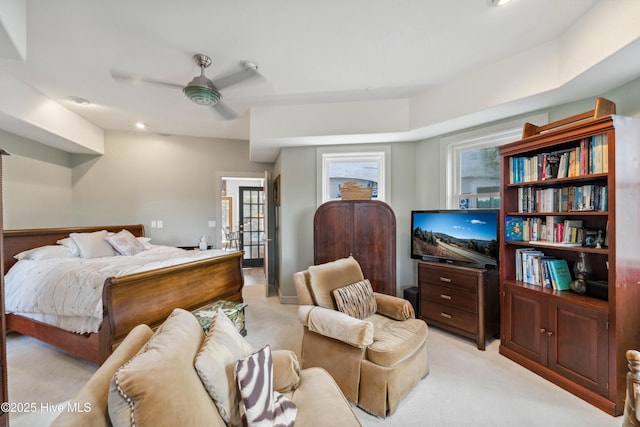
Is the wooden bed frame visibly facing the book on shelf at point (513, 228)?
yes

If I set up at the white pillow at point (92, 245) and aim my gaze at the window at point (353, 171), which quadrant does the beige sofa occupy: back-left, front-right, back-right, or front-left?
front-right

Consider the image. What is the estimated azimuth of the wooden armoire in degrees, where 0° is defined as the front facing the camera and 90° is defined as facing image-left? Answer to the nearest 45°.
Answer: approximately 0°

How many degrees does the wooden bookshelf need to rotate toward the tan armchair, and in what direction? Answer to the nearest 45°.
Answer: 0° — it already faces it

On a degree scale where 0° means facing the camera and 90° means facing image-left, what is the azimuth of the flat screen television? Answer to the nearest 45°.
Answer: approximately 45°

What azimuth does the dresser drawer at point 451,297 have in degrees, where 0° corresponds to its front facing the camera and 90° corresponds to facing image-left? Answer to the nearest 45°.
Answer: approximately 45°

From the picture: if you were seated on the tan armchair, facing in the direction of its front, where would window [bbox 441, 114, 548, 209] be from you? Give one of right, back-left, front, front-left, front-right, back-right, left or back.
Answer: left

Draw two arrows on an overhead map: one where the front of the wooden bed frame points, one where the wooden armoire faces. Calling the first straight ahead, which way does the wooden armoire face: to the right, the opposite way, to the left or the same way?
to the right

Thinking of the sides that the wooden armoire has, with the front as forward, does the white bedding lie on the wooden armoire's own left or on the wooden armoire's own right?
on the wooden armoire's own right

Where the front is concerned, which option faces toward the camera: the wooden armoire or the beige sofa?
the wooden armoire

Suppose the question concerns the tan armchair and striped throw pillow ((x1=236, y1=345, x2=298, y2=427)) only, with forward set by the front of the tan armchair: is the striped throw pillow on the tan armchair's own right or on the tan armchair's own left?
on the tan armchair's own right

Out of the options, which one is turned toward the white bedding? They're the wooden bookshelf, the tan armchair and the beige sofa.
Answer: the wooden bookshelf

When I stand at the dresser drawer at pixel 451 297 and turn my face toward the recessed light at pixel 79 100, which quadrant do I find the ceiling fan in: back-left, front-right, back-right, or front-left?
front-left
